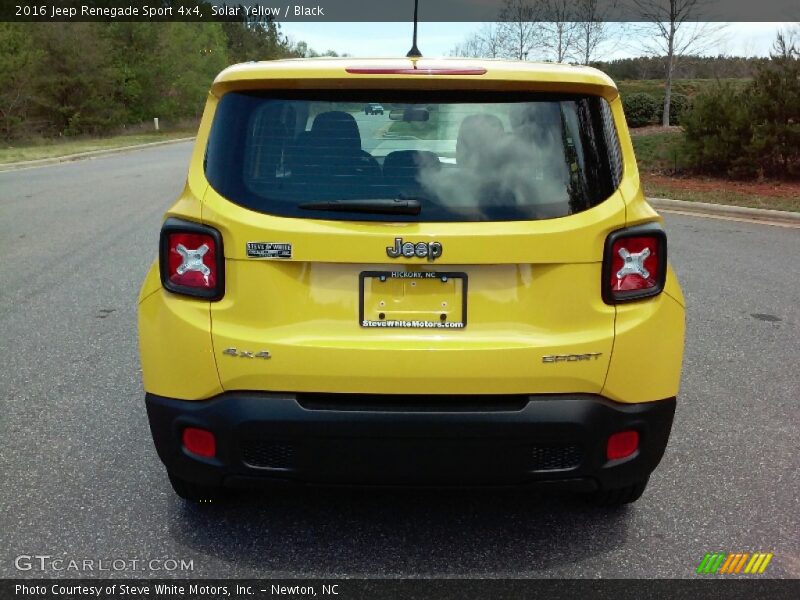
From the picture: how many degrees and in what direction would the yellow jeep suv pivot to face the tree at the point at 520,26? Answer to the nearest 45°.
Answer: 0° — it already faces it

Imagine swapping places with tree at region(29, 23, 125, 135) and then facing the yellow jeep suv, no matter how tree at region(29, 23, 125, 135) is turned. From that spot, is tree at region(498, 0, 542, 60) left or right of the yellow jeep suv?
left

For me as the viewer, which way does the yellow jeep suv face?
facing away from the viewer
